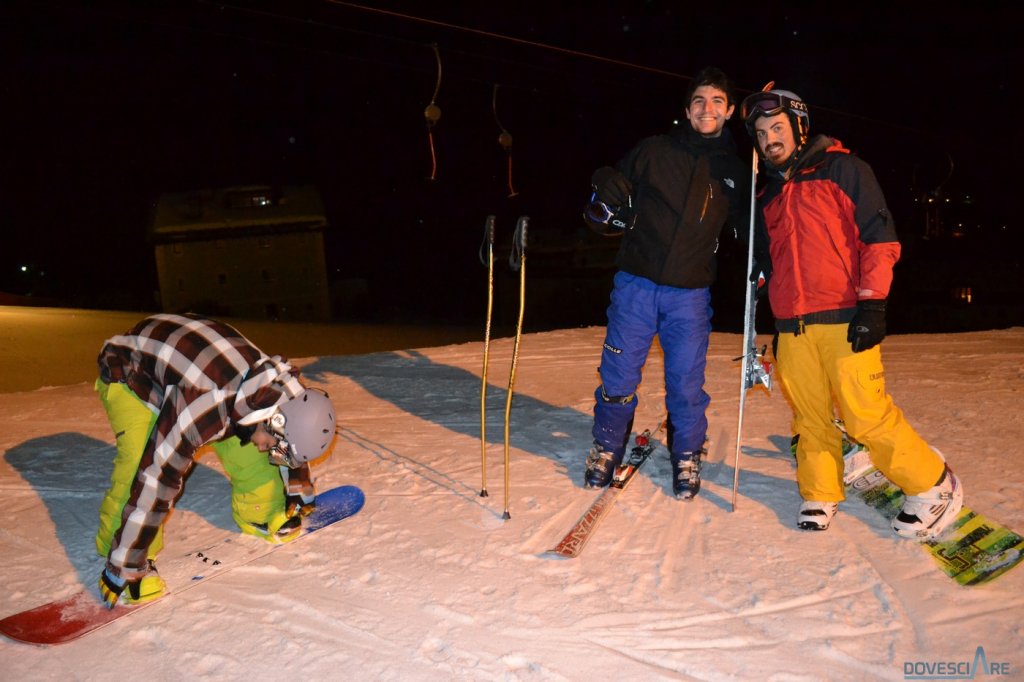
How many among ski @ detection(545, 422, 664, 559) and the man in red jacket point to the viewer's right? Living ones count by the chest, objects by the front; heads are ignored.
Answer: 0

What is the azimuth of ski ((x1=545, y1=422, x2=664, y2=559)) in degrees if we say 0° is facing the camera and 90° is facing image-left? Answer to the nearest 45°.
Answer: approximately 45°

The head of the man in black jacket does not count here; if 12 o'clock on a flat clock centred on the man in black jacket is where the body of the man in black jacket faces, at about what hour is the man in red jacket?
The man in red jacket is roughly at 10 o'clock from the man in black jacket.

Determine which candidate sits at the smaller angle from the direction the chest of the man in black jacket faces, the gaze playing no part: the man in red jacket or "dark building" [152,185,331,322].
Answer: the man in red jacket

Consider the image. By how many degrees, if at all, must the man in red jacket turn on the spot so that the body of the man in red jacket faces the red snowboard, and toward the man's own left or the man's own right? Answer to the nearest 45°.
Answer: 0° — they already face it

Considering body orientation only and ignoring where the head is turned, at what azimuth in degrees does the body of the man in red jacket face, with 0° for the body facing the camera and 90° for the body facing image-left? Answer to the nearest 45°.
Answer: approximately 45°

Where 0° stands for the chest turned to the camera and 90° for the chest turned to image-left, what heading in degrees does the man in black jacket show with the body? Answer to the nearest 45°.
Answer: approximately 0°

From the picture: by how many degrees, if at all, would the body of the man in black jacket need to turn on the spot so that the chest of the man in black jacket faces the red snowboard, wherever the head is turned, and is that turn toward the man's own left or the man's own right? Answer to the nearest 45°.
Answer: approximately 45° to the man's own right
